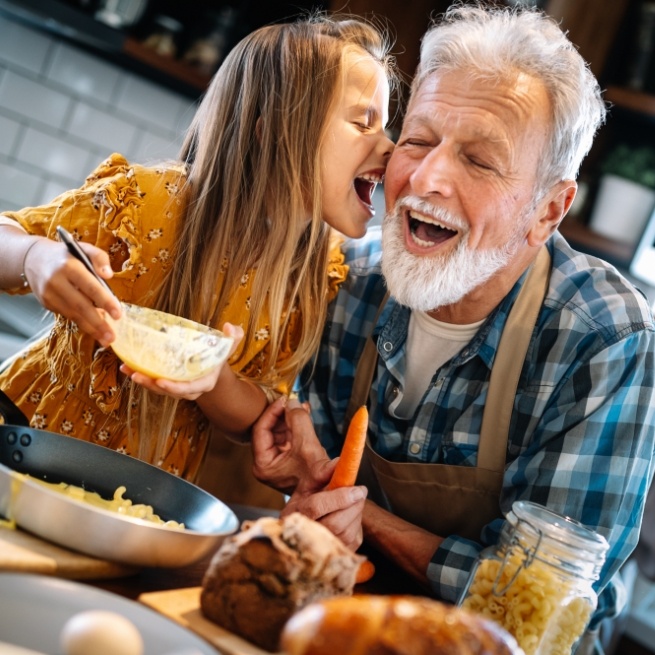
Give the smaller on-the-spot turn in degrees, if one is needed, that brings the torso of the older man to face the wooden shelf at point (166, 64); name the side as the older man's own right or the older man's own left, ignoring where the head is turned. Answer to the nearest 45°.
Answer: approximately 90° to the older man's own right

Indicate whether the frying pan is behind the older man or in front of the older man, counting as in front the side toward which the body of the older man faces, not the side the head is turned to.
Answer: in front

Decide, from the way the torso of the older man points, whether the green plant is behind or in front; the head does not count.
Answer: behind

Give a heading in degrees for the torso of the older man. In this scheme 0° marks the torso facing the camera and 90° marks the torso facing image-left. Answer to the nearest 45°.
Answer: approximately 45°

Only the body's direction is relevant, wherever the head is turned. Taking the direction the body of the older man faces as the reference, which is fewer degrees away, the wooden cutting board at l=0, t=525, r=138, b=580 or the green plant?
the wooden cutting board

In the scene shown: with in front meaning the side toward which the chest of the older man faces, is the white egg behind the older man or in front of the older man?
in front

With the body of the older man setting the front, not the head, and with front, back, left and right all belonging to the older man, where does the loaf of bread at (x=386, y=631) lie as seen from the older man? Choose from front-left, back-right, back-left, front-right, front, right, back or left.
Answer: front-left

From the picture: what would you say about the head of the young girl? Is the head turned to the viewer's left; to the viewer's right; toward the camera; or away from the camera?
to the viewer's right
